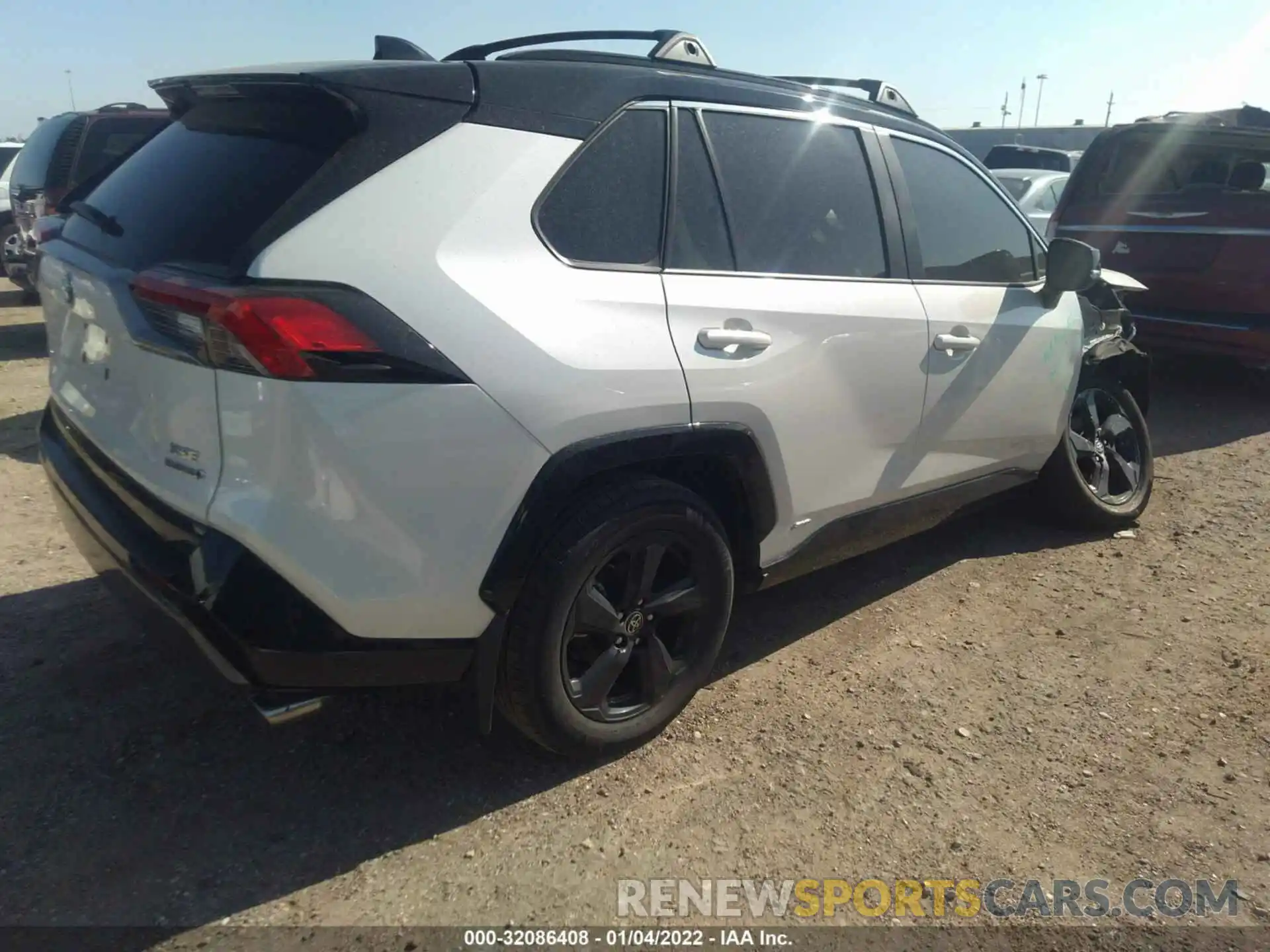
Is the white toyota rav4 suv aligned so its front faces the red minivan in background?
yes

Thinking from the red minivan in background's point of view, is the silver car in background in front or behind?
in front

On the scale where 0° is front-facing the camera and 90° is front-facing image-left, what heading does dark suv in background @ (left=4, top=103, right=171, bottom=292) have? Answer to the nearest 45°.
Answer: approximately 225°

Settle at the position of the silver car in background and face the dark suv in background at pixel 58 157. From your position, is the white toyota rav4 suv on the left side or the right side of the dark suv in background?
left

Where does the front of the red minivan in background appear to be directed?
away from the camera

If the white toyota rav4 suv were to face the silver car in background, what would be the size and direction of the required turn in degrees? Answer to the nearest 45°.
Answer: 0° — it already faces it

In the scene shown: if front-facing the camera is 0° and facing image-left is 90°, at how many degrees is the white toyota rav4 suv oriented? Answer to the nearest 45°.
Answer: approximately 225°

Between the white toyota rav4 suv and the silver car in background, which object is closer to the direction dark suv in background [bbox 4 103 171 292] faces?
the silver car in background

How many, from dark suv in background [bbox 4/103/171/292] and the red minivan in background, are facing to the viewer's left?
0

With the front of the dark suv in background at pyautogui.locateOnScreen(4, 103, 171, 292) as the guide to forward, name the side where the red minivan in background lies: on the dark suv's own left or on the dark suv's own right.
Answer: on the dark suv's own right

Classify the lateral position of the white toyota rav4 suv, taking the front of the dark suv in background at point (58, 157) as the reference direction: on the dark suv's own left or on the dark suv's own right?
on the dark suv's own right

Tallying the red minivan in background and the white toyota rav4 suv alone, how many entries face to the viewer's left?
0

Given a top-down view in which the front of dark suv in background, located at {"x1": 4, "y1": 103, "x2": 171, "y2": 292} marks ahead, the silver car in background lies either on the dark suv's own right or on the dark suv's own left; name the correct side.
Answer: on the dark suv's own right
